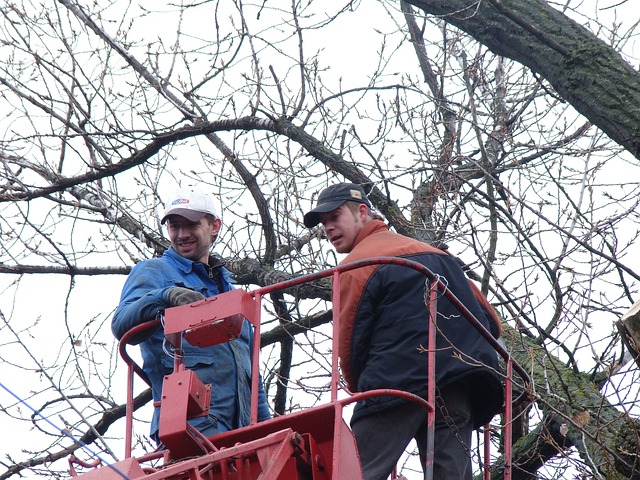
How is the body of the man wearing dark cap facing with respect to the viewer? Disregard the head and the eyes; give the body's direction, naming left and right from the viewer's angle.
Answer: facing away from the viewer and to the left of the viewer

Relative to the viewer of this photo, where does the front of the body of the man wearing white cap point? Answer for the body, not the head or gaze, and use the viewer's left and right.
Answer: facing the viewer and to the right of the viewer

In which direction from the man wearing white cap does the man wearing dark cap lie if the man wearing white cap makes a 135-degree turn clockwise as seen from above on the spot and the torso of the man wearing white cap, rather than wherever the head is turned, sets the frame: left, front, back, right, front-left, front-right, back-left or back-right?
back
